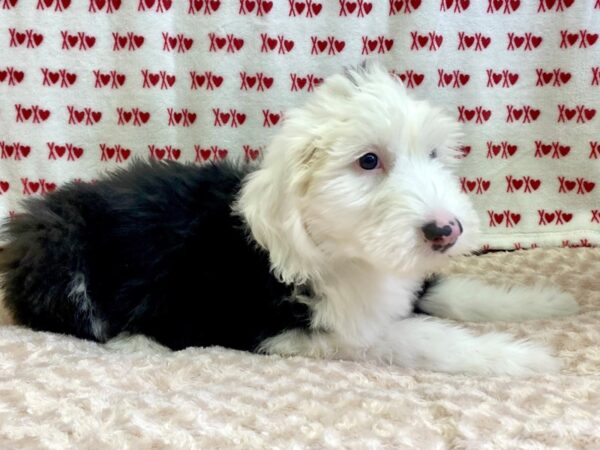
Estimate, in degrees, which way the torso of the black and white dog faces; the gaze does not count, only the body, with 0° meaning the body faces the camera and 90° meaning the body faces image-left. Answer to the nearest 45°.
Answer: approximately 270°
